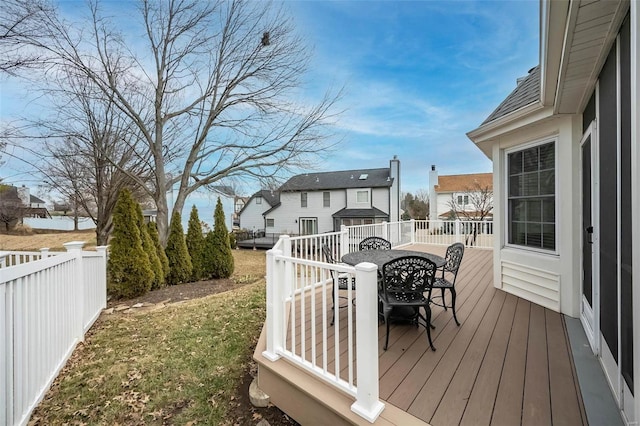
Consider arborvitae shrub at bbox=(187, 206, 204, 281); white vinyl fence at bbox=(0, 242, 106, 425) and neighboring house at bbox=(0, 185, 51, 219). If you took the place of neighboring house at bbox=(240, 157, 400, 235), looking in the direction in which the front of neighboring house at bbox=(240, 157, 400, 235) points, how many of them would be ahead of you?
0

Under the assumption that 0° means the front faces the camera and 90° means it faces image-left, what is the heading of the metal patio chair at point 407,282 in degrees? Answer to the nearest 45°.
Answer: approximately 180°

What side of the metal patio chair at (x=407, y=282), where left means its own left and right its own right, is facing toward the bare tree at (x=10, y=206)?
left

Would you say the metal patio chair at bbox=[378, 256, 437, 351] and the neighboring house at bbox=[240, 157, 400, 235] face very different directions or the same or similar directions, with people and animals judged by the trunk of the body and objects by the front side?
same or similar directions

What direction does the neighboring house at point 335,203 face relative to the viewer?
away from the camera

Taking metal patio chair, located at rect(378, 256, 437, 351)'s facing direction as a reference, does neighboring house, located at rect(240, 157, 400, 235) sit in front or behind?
in front

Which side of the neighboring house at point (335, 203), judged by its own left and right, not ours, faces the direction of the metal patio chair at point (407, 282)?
back

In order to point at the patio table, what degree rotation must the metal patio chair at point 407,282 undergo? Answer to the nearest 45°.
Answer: approximately 45° to its left

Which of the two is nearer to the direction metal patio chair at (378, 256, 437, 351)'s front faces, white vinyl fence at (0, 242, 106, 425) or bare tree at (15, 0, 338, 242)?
the bare tree

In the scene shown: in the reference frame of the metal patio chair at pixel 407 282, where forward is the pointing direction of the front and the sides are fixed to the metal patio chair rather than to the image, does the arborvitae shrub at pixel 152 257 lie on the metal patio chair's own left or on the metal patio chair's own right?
on the metal patio chair's own left
